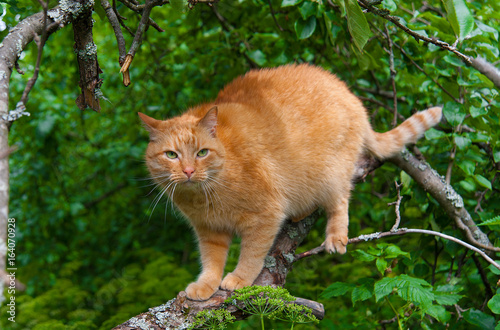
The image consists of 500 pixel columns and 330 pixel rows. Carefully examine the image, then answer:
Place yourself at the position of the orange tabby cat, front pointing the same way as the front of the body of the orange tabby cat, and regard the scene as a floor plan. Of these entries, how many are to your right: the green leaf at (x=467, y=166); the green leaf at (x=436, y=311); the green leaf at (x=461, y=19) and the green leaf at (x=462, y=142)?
0

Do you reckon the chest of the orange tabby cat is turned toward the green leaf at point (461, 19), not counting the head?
no

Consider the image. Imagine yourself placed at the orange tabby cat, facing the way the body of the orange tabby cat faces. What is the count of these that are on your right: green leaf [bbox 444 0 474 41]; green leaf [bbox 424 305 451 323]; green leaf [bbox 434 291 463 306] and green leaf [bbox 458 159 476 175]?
0

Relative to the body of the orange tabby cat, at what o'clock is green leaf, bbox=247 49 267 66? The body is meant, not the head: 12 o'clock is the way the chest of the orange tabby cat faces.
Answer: The green leaf is roughly at 5 o'clock from the orange tabby cat.

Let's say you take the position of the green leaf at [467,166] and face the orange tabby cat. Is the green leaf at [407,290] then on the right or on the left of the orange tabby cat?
left

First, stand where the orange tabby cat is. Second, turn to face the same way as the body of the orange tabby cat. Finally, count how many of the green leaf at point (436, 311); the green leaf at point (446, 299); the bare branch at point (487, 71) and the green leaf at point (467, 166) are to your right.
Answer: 0

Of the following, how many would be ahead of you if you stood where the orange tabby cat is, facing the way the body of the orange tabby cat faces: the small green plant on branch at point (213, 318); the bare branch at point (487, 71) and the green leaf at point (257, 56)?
1

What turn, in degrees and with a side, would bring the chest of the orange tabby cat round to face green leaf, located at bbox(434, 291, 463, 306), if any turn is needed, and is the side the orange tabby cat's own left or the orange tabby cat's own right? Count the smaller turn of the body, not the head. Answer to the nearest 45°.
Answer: approximately 90° to the orange tabby cat's own left

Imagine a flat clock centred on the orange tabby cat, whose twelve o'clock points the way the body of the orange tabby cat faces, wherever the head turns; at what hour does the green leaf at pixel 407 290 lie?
The green leaf is roughly at 7 o'clock from the orange tabby cat.

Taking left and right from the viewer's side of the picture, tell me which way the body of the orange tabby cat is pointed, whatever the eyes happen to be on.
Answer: facing the viewer and to the left of the viewer

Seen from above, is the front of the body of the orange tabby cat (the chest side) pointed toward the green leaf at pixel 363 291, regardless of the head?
no

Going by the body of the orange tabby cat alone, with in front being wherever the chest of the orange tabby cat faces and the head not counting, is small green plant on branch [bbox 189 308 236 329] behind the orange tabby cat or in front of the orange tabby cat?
in front

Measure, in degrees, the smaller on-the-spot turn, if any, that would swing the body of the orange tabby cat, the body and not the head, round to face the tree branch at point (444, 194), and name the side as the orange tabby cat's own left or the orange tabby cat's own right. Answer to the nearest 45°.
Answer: approximately 135° to the orange tabby cat's own left

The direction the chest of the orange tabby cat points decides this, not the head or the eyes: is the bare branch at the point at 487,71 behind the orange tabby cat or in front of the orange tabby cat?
behind
